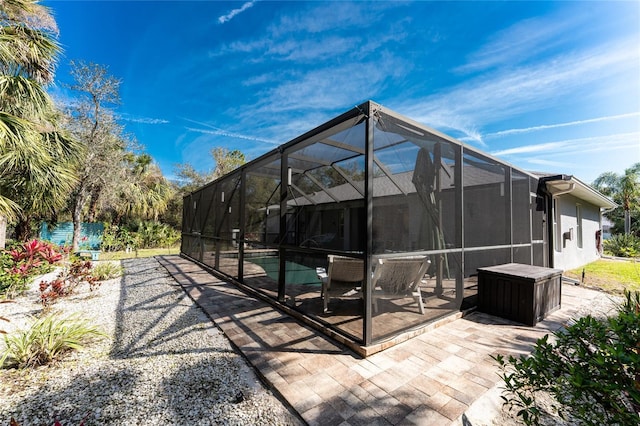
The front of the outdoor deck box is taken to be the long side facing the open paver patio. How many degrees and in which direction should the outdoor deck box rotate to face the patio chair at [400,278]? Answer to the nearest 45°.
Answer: approximately 90° to its right

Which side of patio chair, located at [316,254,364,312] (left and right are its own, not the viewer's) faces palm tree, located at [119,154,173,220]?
front

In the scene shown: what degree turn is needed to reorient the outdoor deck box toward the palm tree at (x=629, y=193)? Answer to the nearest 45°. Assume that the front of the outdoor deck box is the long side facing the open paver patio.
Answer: approximately 135° to its left

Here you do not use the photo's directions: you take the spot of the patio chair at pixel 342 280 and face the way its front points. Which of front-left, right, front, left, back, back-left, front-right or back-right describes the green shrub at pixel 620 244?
right

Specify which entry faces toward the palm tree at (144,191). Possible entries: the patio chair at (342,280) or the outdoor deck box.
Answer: the patio chair

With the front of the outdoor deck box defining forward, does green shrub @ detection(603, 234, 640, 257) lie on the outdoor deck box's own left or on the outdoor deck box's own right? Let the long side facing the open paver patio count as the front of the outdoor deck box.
on the outdoor deck box's own left

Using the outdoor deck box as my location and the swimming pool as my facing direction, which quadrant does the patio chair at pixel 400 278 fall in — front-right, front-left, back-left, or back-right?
front-left

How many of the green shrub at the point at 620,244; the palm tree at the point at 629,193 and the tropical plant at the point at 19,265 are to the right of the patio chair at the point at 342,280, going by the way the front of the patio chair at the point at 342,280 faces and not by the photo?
2

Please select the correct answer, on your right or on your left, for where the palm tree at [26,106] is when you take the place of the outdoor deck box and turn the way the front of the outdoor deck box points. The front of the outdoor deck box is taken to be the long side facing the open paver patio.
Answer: on your right

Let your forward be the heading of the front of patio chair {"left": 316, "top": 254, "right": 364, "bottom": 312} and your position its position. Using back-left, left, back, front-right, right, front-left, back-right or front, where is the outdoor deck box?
back-right

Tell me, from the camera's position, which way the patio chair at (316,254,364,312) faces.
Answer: facing away from the viewer and to the left of the viewer

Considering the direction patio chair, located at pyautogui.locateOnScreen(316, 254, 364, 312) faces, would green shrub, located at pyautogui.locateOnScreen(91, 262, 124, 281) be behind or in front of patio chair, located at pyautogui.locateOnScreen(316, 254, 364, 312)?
in front

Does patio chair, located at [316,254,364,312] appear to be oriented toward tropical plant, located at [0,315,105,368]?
no

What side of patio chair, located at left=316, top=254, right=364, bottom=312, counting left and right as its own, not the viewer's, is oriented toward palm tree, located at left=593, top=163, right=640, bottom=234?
right

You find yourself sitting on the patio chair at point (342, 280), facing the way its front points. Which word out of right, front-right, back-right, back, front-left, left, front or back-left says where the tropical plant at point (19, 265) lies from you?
front-left
